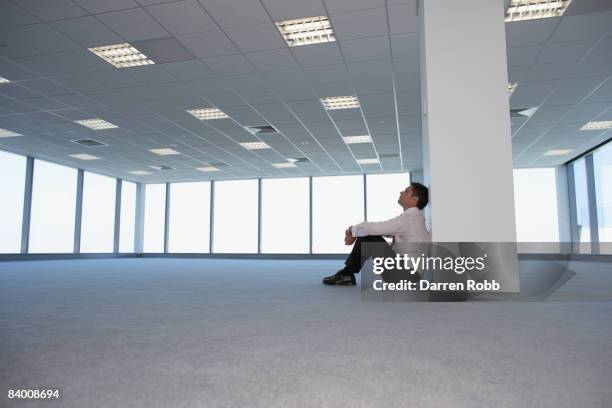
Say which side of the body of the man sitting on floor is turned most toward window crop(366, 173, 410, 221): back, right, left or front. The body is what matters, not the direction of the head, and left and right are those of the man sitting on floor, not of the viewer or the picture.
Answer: right

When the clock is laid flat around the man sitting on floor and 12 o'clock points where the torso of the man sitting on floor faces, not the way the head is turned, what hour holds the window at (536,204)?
The window is roughly at 4 o'clock from the man sitting on floor.

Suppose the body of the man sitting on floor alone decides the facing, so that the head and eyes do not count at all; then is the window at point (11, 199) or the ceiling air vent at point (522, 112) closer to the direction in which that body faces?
the window

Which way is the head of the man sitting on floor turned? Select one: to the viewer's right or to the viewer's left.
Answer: to the viewer's left

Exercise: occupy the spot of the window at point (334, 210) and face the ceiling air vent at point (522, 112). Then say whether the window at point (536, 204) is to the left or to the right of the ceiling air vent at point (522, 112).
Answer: left

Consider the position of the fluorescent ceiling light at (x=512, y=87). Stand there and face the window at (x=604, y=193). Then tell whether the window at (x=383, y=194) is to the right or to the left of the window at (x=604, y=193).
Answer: left

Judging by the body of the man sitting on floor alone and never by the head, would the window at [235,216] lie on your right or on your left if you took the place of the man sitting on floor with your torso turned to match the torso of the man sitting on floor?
on your right

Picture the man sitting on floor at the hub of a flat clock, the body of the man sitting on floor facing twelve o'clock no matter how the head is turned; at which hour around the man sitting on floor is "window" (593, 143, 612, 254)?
The window is roughly at 4 o'clock from the man sitting on floor.

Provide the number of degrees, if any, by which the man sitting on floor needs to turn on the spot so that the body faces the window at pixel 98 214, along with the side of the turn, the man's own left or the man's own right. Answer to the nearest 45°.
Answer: approximately 45° to the man's own right

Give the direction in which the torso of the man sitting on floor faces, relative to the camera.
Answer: to the viewer's left
